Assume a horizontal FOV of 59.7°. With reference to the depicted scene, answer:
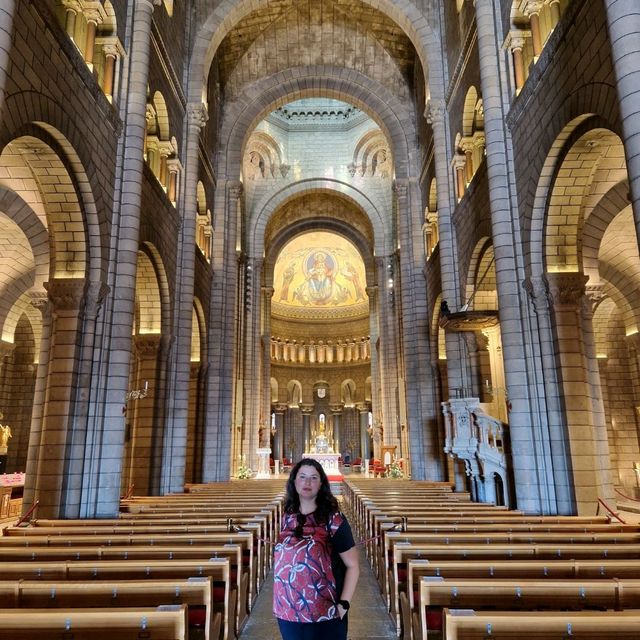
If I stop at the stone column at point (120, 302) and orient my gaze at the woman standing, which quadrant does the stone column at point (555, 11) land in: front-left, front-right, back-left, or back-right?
front-left

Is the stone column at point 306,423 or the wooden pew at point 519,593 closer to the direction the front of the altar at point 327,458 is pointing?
the wooden pew

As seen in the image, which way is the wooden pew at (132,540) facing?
away from the camera

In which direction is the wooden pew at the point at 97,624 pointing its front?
away from the camera

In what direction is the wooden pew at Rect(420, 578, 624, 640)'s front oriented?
away from the camera

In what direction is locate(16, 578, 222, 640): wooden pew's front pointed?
away from the camera

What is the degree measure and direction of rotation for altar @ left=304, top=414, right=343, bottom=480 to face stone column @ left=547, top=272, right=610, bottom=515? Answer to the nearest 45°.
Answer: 0° — it already faces it

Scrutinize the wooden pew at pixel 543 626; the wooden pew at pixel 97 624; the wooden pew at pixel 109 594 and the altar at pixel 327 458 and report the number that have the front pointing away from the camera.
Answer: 3

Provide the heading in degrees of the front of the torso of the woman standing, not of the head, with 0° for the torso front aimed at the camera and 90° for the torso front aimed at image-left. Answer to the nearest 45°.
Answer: approximately 45°

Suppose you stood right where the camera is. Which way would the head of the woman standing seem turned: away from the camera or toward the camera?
toward the camera

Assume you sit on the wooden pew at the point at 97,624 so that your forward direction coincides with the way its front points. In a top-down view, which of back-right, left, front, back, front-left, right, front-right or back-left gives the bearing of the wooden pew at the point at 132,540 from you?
front

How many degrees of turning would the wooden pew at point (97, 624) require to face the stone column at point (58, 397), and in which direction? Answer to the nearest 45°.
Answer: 0° — it already faces it

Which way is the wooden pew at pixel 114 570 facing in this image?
away from the camera

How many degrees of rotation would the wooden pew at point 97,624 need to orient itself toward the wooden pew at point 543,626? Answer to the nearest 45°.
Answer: approximately 135° to its right

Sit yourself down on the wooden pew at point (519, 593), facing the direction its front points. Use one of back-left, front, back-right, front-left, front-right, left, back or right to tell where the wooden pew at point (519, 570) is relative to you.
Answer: front

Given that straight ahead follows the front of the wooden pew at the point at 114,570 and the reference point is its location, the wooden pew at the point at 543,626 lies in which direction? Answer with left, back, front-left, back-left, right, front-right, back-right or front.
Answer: back-right

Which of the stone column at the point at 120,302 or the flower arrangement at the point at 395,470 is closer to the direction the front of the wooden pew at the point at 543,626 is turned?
the flower arrangement

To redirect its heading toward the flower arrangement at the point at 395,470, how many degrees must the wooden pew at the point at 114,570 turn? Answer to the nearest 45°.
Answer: approximately 45° to its right
